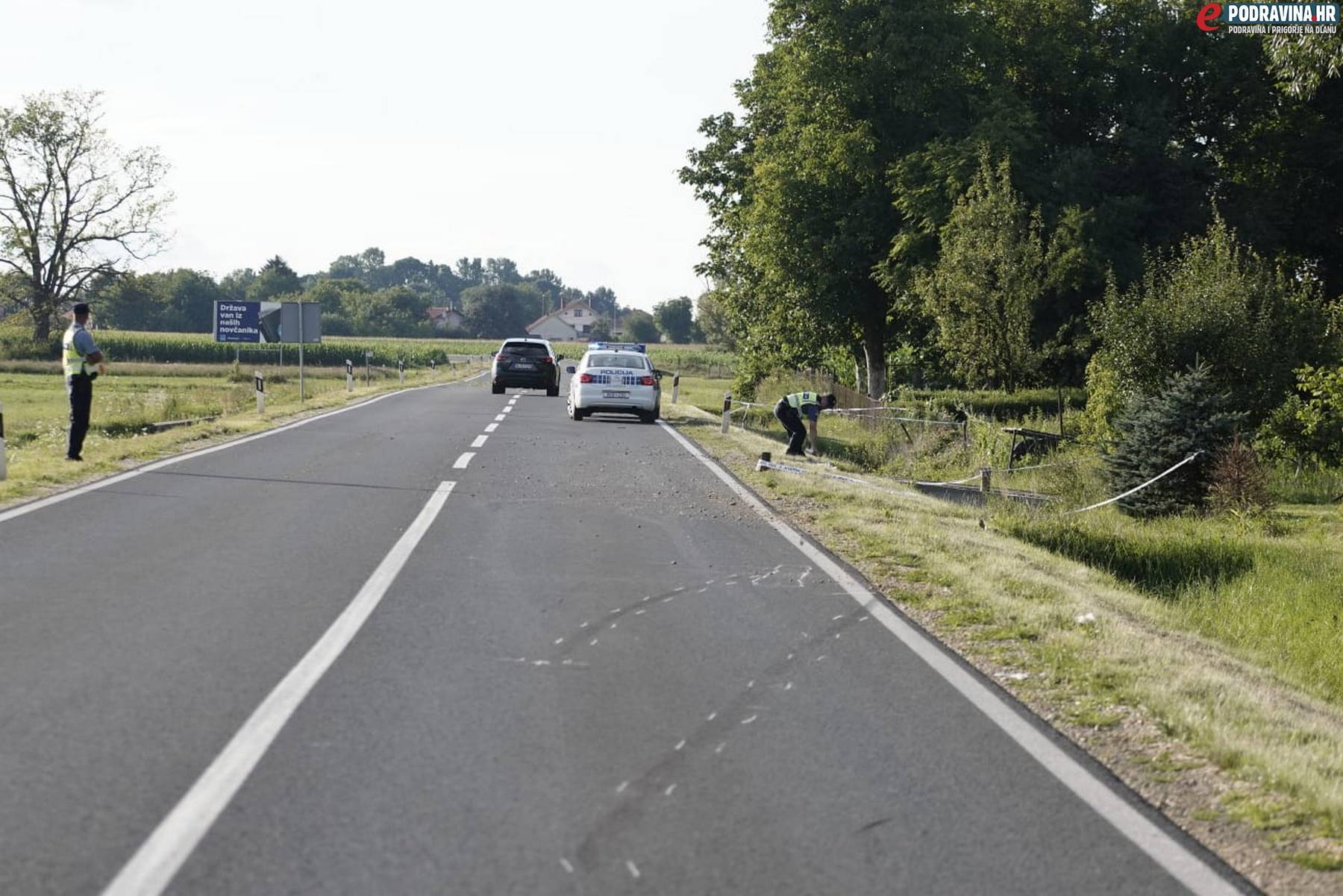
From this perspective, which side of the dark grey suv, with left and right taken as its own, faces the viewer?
back

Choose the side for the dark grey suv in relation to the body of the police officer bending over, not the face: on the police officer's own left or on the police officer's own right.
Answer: on the police officer's own left

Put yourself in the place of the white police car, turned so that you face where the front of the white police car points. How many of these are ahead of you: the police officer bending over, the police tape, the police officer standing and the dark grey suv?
1

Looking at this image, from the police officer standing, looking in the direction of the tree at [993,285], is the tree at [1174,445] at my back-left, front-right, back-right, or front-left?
front-right

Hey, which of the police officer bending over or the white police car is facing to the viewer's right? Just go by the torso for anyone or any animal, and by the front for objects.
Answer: the police officer bending over

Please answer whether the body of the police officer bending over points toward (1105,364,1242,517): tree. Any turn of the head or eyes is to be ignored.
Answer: yes

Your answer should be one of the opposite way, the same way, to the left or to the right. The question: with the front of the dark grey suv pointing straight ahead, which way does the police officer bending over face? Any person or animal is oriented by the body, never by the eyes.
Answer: to the right

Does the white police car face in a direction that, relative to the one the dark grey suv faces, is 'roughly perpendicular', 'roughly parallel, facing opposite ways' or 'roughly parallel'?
roughly parallel

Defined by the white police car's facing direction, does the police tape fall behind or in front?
behind

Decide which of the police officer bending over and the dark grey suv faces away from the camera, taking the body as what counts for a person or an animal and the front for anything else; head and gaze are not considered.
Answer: the dark grey suv

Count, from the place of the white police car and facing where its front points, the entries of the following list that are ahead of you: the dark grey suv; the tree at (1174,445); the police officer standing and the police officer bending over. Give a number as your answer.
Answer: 1

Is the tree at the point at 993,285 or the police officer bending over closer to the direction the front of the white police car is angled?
the tree

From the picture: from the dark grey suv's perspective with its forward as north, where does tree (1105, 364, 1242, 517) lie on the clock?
The tree is roughly at 5 o'clock from the dark grey suv.

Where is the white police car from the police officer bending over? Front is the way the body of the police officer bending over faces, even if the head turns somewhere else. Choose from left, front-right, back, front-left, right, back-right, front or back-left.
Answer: back-left

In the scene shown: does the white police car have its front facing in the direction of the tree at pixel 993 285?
no

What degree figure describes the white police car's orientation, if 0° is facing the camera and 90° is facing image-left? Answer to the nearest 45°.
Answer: approximately 180°

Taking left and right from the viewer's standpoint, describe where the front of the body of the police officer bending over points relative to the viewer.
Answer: facing to the right of the viewer

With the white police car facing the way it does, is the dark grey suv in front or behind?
in front

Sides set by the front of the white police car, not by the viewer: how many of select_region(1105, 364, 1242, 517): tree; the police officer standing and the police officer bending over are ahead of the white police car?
0

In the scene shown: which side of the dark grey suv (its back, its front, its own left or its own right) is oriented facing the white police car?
back
